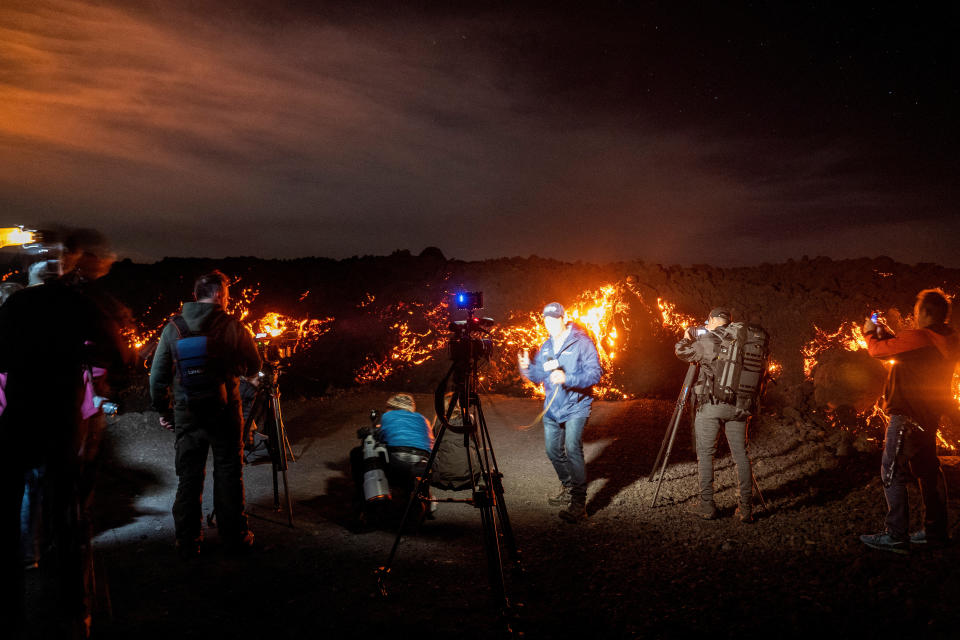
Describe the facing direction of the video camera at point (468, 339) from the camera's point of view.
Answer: facing away from the viewer

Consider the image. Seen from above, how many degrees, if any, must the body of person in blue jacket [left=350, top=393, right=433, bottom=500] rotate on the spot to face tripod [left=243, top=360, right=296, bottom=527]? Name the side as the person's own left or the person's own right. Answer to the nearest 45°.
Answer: approximately 90° to the person's own left

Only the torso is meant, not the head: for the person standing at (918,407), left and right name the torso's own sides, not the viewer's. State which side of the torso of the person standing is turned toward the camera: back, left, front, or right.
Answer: left

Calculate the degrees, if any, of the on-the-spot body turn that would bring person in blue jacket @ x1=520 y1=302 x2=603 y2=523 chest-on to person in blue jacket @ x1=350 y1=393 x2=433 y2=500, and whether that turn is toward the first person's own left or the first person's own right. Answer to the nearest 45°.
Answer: approximately 45° to the first person's own right

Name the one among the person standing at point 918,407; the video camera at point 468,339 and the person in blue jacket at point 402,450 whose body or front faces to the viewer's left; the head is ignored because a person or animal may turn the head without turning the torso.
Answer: the person standing

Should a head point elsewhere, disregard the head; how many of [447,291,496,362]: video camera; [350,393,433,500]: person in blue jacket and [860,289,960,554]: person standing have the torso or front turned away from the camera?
2

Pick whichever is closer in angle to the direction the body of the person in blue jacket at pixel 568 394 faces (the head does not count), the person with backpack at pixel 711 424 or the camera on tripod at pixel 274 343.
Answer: the camera on tripod

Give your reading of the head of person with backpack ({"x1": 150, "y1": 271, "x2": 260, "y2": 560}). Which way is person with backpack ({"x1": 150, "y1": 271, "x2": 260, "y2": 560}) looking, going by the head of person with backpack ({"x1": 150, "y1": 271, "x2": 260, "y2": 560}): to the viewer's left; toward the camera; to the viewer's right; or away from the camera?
away from the camera

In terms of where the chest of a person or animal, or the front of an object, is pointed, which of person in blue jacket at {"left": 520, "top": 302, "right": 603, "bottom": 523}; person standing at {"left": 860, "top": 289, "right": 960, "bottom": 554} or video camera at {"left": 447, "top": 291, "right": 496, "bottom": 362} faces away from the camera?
the video camera

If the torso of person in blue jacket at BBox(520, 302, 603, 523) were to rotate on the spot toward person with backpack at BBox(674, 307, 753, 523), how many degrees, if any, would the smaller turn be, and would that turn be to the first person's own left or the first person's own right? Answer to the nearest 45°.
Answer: approximately 135° to the first person's own left

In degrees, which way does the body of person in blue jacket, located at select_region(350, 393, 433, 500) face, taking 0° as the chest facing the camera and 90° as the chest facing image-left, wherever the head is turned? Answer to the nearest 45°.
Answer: approximately 180°
